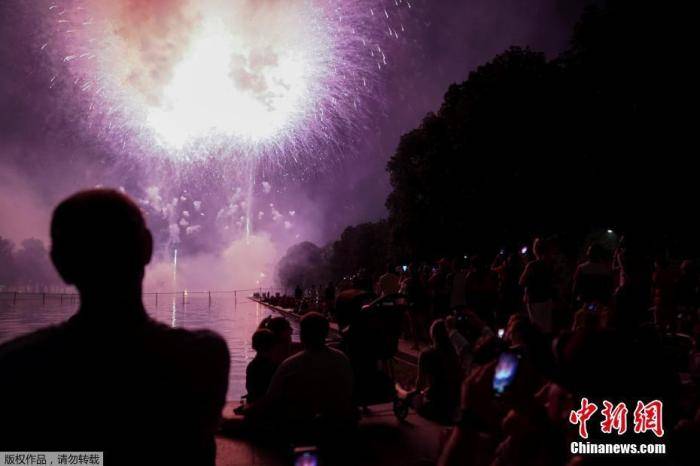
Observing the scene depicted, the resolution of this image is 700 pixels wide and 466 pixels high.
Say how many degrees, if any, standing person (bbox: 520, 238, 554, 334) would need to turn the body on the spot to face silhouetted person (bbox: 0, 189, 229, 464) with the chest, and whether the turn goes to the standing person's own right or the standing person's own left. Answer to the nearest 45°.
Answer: approximately 90° to the standing person's own left

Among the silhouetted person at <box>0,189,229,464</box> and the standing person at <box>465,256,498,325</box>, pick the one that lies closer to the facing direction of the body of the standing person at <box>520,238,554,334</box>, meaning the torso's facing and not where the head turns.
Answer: the standing person

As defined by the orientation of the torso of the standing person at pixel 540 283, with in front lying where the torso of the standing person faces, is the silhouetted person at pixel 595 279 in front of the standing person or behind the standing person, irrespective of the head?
behind

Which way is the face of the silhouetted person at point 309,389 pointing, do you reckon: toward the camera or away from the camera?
away from the camera

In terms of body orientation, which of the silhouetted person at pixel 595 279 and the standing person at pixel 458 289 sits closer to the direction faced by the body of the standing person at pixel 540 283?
the standing person

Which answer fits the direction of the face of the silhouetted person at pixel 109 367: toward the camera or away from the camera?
away from the camera

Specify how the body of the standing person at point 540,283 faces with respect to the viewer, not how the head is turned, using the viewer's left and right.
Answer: facing to the left of the viewer

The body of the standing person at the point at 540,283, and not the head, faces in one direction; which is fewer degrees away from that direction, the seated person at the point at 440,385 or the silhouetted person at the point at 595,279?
the seated person
